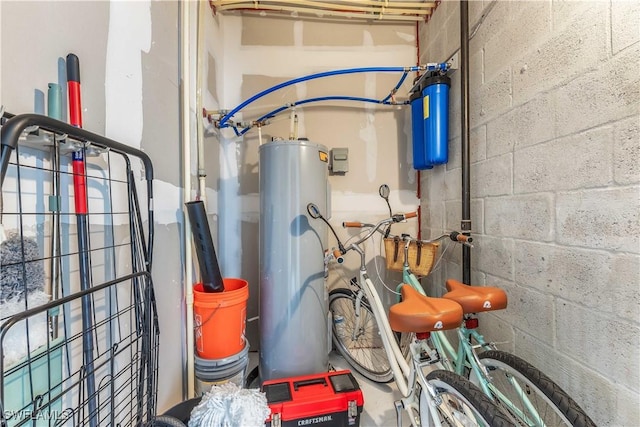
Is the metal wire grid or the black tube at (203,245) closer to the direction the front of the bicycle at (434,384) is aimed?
the black tube

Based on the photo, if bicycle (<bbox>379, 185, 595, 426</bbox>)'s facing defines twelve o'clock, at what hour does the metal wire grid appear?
The metal wire grid is roughly at 9 o'clock from the bicycle.

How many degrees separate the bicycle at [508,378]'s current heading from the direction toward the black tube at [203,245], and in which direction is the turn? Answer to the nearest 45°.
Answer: approximately 45° to its left

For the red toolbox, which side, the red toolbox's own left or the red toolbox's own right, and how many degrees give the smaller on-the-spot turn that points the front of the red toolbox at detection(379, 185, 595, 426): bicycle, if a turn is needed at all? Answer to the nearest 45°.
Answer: approximately 90° to the red toolbox's own left

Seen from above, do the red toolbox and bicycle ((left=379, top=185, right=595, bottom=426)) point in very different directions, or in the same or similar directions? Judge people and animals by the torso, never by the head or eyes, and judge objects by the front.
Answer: very different directions

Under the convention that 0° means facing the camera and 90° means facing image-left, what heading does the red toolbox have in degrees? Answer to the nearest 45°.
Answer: approximately 0°

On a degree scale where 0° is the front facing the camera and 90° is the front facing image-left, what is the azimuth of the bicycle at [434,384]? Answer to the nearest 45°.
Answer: approximately 135°

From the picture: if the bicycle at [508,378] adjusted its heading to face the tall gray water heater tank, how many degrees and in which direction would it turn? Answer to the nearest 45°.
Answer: approximately 45° to its left

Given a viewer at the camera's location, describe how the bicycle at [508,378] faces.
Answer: facing away from the viewer and to the left of the viewer
